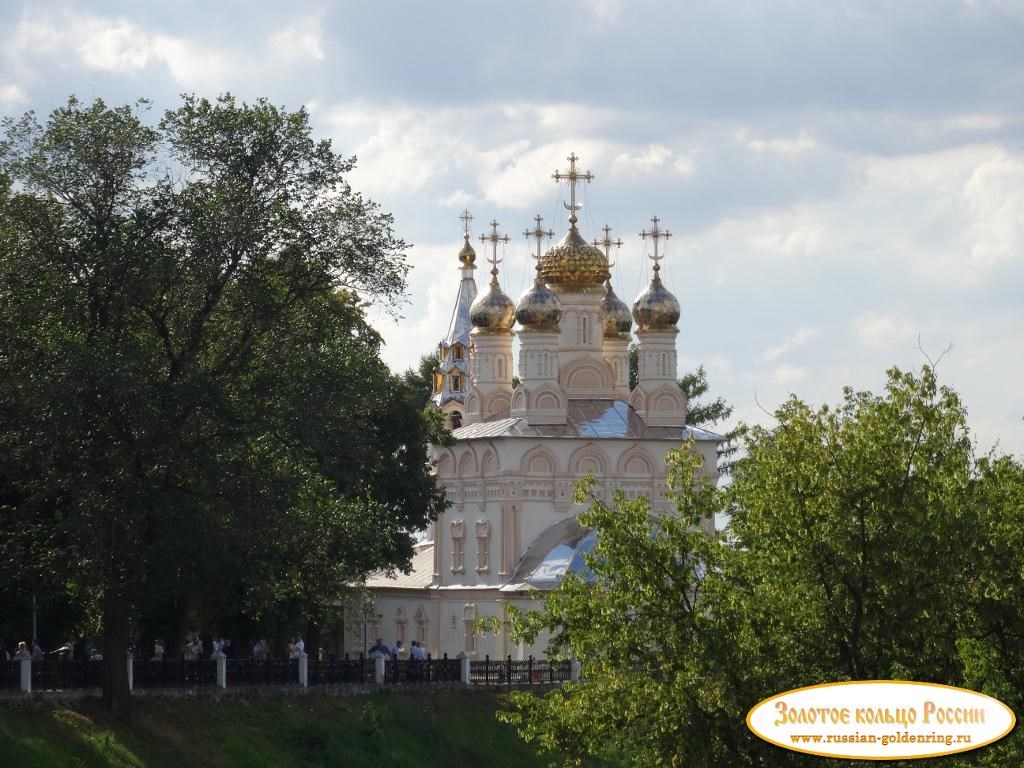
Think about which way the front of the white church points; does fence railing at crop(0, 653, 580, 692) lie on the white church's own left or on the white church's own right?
on the white church's own left

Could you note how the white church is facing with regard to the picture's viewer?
facing away from the viewer and to the left of the viewer

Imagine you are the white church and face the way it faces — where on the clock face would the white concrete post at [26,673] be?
The white concrete post is roughly at 8 o'clock from the white church.

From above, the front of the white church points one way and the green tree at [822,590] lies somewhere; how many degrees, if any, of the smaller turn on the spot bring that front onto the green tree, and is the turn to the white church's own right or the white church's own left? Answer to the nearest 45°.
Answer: approximately 135° to the white church's own left
